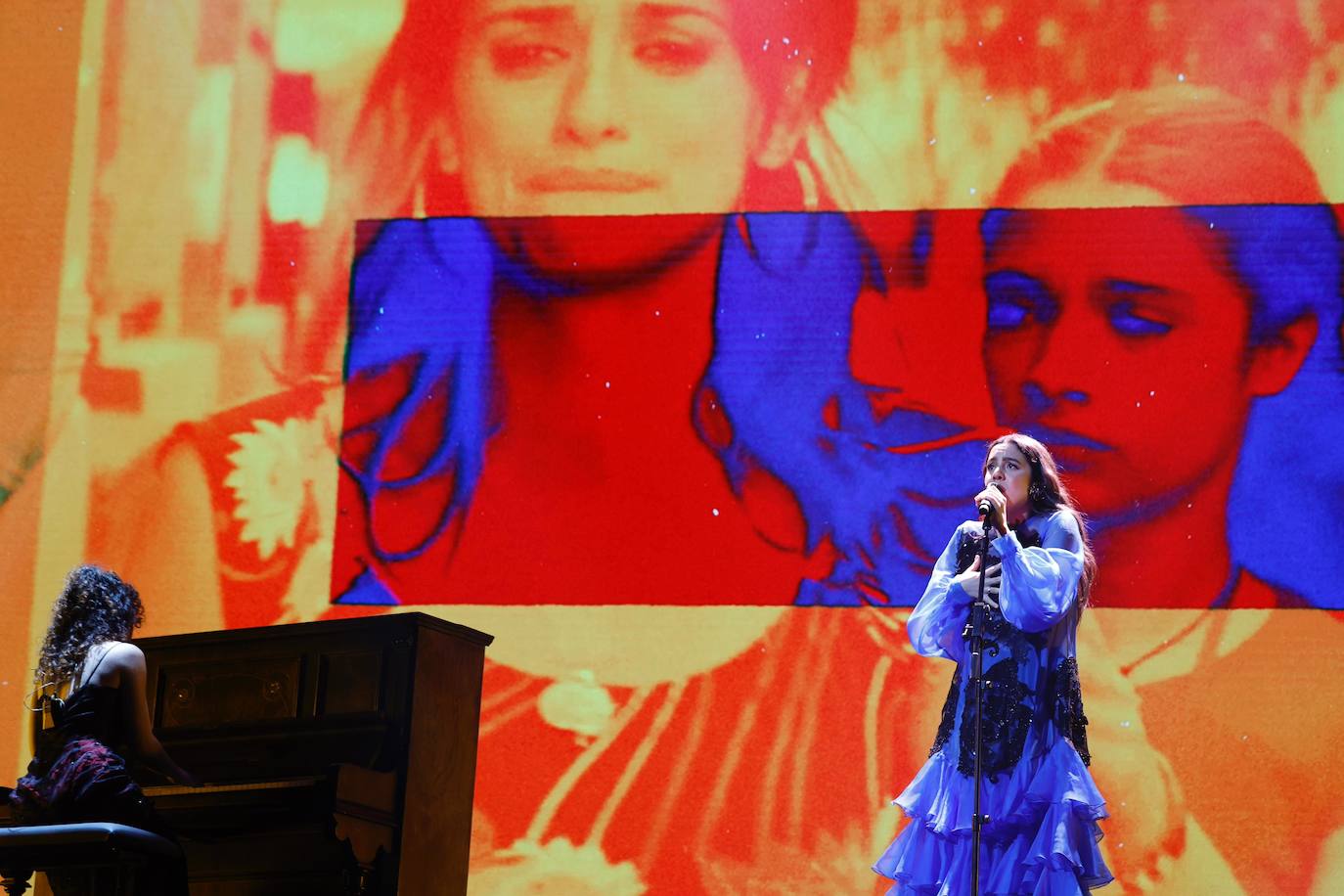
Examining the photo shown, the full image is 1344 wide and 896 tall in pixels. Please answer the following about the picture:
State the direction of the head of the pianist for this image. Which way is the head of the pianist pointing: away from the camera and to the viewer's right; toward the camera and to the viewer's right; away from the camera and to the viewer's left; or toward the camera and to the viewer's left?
away from the camera and to the viewer's right

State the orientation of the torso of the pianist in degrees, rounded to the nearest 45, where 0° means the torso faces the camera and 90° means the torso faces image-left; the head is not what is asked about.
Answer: approximately 225°

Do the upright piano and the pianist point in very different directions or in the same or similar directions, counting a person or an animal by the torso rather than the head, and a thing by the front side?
very different directions

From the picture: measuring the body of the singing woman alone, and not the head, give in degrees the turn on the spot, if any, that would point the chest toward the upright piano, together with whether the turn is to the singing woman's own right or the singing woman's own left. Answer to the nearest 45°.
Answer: approximately 45° to the singing woman's own right

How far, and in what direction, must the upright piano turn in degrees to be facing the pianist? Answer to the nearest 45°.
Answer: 0° — it already faces them

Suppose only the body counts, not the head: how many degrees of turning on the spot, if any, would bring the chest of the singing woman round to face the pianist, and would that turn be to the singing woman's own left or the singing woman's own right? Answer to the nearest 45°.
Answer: approximately 45° to the singing woman's own right
